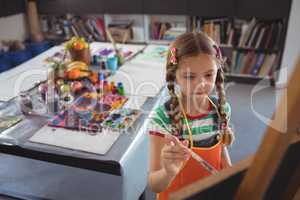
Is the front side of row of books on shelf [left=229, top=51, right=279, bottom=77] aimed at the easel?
yes

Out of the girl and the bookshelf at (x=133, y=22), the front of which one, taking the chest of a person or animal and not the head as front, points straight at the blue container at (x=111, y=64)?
the bookshelf

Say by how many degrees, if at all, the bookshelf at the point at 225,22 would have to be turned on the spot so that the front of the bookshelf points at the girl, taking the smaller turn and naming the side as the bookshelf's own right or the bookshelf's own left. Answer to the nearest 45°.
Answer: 0° — it already faces them

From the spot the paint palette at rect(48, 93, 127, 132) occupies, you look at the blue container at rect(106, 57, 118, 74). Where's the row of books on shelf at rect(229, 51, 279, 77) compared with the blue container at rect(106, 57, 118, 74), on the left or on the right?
right

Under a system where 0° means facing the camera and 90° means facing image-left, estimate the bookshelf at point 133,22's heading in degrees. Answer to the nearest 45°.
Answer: approximately 0°

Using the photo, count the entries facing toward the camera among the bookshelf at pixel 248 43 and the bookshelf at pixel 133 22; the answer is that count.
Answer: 2

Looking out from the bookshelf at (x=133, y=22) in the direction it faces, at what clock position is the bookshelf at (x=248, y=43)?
the bookshelf at (x=248, y=43) is roughly at 10 o'clock from the bookshelf at (x=133, y=22).

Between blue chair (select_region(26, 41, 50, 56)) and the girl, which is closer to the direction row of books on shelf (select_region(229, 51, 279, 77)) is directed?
the girl

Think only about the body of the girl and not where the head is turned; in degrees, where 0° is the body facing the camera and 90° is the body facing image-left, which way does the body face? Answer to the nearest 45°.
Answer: approximately 315°

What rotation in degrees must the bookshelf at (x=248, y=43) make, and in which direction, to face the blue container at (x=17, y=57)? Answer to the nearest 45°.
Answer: approximately 90° to its right

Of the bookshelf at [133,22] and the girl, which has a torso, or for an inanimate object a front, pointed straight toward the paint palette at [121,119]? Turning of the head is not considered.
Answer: the bookshelf

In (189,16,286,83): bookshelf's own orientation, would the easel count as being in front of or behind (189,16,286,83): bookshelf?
in front

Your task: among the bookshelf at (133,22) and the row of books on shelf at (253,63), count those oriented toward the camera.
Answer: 2

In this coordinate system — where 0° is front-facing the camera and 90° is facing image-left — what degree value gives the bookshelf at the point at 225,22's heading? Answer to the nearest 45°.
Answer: approximately 0°
